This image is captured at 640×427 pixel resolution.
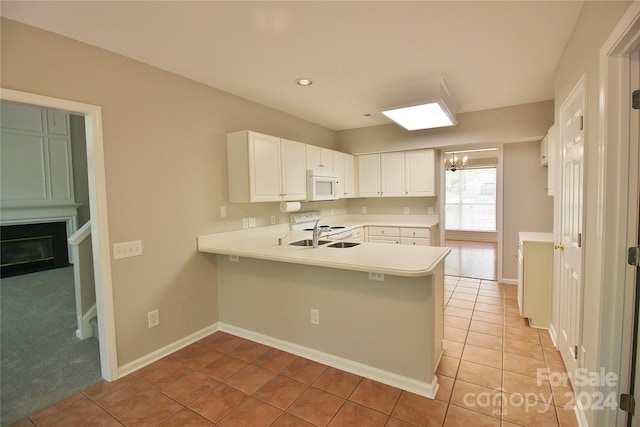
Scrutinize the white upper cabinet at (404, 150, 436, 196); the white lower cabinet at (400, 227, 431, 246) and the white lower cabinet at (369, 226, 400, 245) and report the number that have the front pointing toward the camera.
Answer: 3

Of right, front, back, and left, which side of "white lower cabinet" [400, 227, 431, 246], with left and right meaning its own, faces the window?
back

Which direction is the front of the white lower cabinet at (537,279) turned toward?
to the viewer's left

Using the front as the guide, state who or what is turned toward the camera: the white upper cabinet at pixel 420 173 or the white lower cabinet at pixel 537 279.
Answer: the white upper cabinet

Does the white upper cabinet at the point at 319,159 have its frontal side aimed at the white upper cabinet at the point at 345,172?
no

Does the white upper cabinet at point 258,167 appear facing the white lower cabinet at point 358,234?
no

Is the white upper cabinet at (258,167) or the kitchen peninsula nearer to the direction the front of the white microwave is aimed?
the kitchen peninsula

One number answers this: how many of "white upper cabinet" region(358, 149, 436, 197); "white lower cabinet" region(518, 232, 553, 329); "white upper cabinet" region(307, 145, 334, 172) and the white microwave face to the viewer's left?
1

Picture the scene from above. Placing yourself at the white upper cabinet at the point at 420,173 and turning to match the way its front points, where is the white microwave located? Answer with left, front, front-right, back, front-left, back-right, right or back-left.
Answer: front-right

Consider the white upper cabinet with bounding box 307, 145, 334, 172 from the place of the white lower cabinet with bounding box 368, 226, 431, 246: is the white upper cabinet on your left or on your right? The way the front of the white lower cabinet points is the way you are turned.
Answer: on your right

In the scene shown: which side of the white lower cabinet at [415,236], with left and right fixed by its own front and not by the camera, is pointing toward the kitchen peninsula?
front

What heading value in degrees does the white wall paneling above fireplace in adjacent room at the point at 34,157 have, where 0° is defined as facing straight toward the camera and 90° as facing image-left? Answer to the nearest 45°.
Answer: approximately 315°

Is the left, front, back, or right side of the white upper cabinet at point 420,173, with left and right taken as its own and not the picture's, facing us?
front

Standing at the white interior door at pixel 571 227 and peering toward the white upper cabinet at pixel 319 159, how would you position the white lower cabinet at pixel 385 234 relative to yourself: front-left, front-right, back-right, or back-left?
front-right

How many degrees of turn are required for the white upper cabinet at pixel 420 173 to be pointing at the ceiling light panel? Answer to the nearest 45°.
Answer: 0° — it already faces it

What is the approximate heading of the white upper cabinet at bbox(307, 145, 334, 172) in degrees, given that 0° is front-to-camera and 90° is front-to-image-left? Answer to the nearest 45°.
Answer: approximately 315°

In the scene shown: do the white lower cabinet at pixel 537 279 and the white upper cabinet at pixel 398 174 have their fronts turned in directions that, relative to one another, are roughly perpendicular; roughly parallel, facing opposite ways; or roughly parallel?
roughly perpendicular
